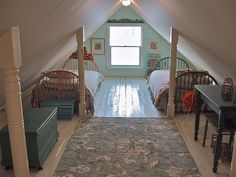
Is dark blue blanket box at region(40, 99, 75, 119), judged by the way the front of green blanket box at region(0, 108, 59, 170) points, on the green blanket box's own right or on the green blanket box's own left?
on the green blanket box's own left

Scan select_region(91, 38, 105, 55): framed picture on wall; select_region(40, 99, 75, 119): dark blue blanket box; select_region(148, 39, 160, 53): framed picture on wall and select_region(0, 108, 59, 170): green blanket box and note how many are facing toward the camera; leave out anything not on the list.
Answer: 3

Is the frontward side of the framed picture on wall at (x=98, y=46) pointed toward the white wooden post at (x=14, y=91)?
yes

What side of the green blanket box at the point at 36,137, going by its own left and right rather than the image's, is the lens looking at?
right

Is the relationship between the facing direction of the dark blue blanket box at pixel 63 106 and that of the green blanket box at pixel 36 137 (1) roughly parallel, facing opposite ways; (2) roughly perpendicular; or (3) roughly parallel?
roughly perpendicular

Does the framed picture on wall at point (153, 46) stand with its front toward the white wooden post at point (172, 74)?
yes

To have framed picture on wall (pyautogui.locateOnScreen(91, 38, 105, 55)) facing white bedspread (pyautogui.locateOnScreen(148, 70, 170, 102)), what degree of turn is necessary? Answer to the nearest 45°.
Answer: approximately 45° to its left

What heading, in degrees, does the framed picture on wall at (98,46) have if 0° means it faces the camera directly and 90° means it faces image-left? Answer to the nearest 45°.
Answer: approximately 0°

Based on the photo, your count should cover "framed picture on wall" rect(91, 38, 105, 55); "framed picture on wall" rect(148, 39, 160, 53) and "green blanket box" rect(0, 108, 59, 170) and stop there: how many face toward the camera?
2

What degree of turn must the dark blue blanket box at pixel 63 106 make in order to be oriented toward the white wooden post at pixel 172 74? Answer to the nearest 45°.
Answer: approximately 90° to its left

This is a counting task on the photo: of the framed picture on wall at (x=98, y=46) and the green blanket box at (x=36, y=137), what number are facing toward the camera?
1

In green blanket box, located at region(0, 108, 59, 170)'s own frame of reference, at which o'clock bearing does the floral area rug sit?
The floral area rug is roughly at 12 o'clock from the green blanket box.

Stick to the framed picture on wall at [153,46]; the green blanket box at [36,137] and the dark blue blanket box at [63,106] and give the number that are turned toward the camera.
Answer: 2
